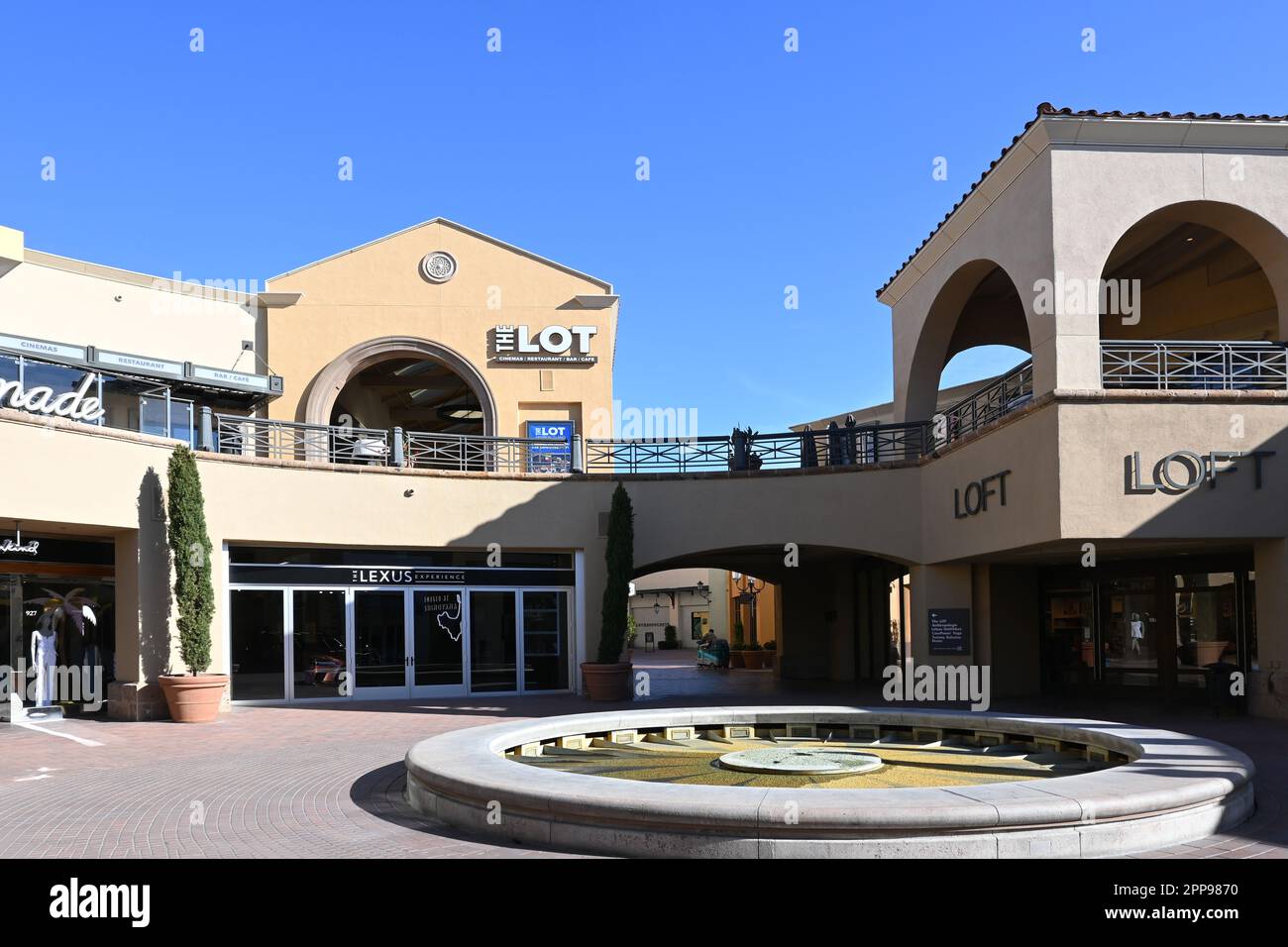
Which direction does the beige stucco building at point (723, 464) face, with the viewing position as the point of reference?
facing the viewer

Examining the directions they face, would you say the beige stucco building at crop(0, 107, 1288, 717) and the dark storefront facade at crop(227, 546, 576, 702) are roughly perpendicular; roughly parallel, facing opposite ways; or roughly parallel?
roughly parallel

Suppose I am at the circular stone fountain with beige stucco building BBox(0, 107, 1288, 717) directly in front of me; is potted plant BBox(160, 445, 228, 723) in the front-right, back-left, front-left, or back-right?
front-left

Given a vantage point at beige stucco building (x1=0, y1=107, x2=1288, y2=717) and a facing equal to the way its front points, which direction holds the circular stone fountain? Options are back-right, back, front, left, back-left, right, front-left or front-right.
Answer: front

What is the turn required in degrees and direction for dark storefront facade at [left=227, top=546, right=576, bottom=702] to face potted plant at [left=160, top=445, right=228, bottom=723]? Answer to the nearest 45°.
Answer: approximately 45° to its right

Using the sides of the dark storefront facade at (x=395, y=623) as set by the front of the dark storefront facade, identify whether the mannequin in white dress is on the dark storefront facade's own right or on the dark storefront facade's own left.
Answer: on the dark storefront facade's own right

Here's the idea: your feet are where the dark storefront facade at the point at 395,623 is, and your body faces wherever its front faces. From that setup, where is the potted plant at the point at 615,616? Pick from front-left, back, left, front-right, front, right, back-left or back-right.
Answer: left

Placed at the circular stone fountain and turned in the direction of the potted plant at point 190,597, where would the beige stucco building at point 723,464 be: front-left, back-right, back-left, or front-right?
front-right
